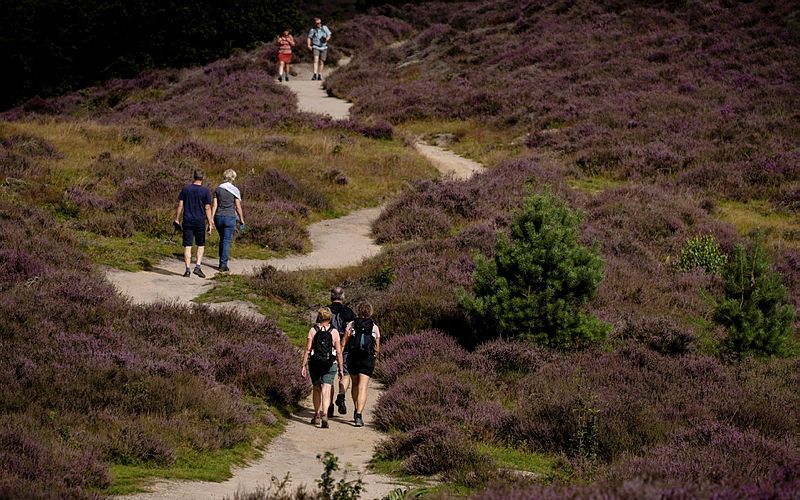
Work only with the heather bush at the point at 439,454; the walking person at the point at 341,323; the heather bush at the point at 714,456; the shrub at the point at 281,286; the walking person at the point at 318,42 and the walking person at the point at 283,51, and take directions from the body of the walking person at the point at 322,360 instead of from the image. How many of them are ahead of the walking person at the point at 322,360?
4

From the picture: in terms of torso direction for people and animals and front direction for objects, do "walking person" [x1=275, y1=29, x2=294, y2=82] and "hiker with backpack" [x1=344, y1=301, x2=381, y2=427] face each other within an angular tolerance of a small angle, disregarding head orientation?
yes

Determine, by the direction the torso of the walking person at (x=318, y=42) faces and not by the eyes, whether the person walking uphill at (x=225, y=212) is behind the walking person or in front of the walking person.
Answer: in front

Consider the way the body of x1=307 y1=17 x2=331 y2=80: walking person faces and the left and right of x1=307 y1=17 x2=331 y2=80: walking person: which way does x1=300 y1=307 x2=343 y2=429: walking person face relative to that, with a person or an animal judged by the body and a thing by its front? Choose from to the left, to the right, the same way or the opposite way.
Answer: the opposite way

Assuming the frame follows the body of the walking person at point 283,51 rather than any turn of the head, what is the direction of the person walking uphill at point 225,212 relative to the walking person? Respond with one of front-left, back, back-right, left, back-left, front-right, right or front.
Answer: front

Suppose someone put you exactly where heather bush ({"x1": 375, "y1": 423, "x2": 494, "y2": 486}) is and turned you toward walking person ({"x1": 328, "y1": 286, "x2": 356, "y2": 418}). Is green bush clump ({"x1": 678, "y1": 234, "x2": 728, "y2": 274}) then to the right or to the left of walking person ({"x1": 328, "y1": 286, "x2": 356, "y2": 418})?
right

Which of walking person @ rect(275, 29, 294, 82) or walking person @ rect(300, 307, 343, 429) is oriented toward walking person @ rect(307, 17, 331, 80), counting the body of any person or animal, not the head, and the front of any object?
walking person @ rect(300, 307, 343, 429)

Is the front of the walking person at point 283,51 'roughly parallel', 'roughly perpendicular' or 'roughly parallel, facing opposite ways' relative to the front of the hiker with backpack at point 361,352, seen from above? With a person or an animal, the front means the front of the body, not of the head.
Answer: roughly parallel, facing opposite ways

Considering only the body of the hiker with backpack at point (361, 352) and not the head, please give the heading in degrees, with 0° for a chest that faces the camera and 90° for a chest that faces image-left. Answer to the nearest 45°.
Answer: approximately 180°

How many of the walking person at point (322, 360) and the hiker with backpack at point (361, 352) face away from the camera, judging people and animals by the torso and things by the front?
2

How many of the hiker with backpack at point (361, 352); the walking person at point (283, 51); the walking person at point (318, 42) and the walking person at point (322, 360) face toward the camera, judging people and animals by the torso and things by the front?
2

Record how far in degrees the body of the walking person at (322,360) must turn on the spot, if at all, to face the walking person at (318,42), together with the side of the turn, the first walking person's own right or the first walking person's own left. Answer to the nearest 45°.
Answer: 0° — they already face them

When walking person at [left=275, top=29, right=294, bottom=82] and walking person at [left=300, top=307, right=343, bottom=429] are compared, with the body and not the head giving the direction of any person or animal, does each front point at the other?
yes

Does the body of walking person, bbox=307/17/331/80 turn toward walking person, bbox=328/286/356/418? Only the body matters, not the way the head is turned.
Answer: yes

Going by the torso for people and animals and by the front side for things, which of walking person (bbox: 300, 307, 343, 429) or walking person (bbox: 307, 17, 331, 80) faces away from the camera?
walking person (bbox: 300, 307, 343, 429)

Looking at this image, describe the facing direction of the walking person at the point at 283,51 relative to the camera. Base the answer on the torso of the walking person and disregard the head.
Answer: toward the camera

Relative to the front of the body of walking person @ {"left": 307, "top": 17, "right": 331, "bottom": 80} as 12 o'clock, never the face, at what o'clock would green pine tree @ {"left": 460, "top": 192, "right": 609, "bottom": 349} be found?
The green pine tree is roughly at 12 o'clock from the walking person.

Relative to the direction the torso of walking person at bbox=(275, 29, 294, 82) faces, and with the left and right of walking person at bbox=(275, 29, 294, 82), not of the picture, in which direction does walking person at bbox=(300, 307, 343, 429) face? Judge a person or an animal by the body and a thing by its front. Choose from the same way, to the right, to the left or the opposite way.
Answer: the opposite way

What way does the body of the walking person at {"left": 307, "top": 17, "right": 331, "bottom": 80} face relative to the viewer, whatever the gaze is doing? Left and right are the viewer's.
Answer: facing the viewer

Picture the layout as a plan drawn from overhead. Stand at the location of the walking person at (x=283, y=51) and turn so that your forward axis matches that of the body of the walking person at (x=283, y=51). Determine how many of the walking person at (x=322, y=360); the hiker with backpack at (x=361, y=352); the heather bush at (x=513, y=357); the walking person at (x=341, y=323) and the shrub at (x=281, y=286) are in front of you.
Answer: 5

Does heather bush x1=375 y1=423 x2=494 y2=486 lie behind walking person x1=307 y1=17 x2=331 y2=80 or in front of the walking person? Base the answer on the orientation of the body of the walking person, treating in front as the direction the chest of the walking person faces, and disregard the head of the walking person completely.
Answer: in front

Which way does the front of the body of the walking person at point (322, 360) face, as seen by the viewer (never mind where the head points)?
away from the camera

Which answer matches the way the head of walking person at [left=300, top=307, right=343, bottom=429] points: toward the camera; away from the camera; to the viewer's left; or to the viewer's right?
away from the camera

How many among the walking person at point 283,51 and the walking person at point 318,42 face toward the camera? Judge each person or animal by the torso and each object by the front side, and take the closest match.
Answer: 2
